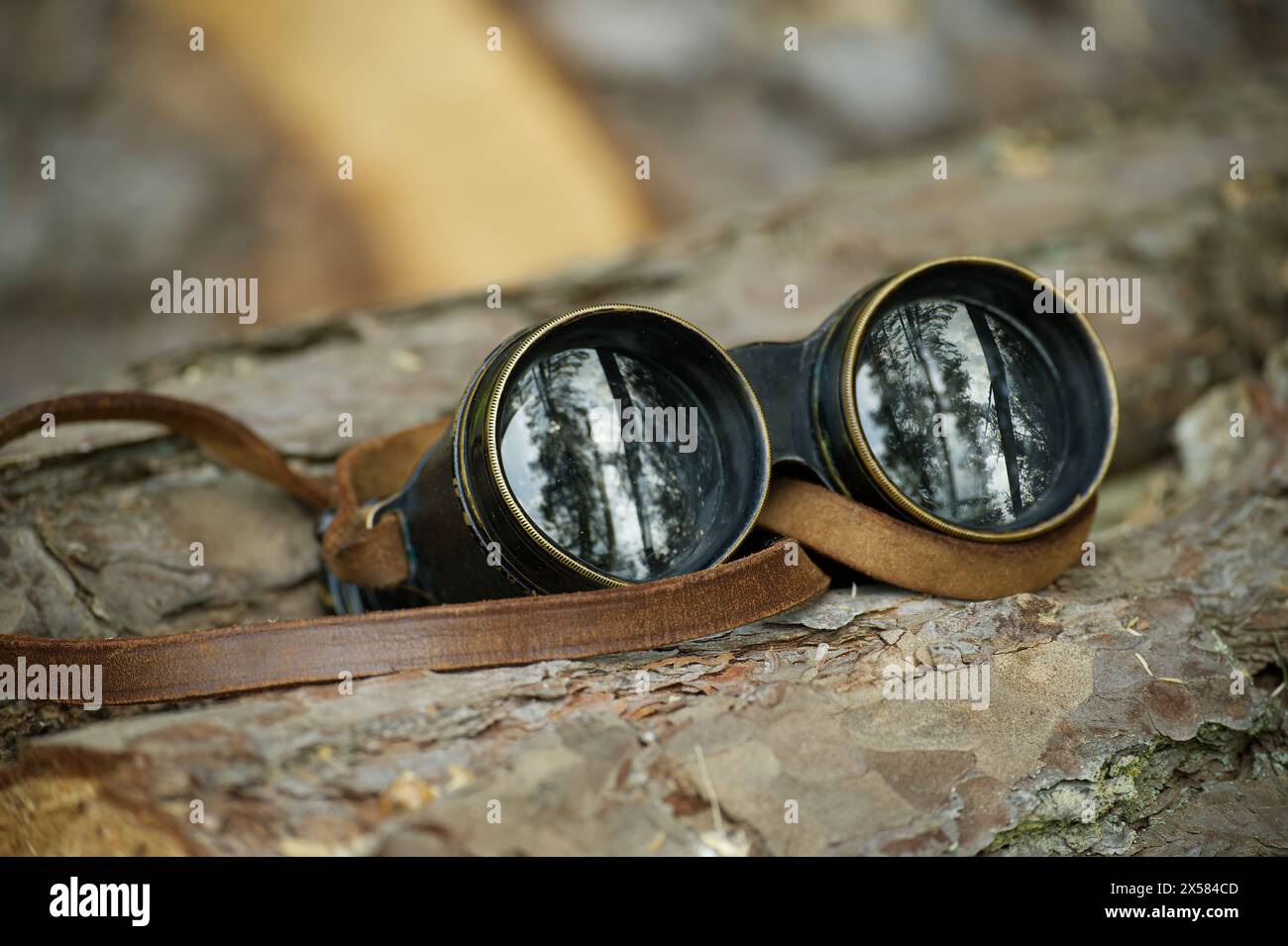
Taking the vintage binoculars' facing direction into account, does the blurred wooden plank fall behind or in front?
behind

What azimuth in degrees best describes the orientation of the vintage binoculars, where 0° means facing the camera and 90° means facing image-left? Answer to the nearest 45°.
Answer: approximately 315°
